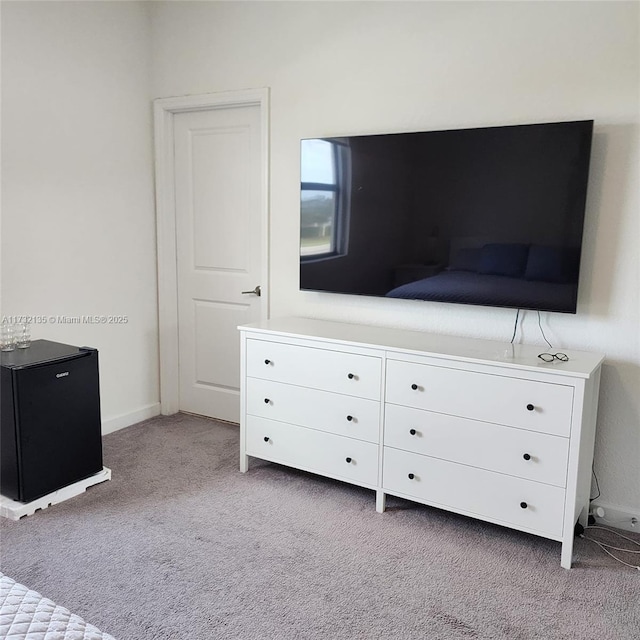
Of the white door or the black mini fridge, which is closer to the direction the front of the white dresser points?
the black mini fridge

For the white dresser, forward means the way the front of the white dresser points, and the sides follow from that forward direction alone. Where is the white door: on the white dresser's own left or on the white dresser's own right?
on the white dresser's own right

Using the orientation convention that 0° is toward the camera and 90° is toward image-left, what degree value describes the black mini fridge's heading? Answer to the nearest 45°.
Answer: approximately 315°

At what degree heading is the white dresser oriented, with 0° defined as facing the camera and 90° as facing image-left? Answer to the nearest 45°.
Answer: approximately 45°

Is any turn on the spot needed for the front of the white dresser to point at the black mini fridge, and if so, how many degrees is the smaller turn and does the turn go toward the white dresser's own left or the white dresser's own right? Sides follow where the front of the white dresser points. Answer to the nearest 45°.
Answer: approximately 45° to the white dresser's own right

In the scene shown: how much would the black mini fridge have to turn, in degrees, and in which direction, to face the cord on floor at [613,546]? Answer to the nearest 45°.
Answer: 0° — it already faces it

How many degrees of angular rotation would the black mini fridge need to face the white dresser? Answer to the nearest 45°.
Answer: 0° — it already faces it
